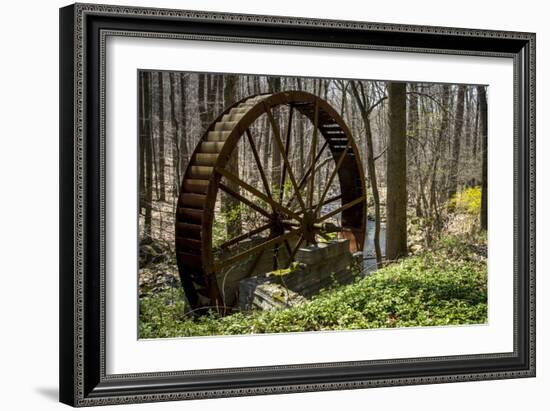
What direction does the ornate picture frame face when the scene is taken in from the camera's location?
facing the viewer and to the right of the viewer
